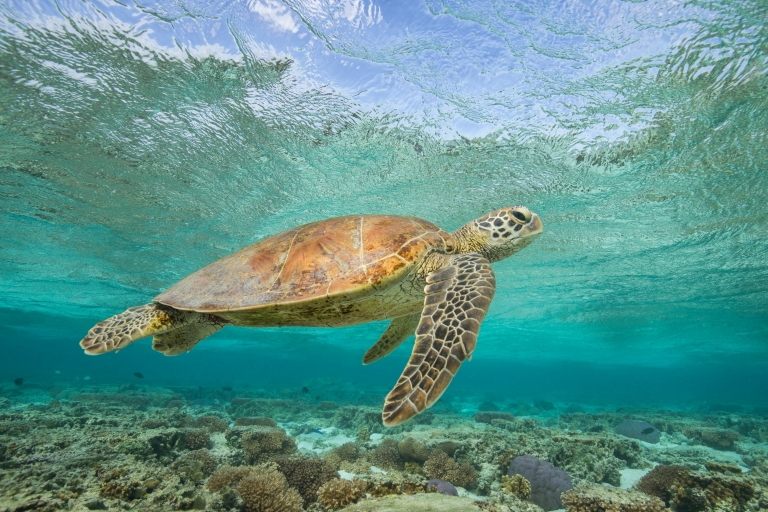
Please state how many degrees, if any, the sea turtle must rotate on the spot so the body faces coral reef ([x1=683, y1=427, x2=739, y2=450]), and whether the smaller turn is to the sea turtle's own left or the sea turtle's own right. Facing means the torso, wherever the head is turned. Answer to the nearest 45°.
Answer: approximately 45° to the sea turtle's own left

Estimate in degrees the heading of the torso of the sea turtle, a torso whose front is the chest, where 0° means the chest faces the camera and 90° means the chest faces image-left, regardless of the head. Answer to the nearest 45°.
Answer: approximately 270°

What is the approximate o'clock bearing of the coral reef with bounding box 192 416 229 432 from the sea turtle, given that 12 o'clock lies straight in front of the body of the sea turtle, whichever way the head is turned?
The coral reef is roughly at 8 o'clock from the sea turtle.

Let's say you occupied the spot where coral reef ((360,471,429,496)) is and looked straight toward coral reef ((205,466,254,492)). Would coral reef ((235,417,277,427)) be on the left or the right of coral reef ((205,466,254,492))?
right

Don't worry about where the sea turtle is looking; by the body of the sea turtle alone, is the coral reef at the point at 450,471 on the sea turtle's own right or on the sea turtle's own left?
on the sea turtle's own left

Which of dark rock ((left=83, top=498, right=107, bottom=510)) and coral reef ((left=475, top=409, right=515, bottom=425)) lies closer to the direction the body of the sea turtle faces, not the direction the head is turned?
the coral reef

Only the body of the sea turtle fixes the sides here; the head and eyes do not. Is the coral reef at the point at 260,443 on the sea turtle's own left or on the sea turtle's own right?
on the sea turtle's own left

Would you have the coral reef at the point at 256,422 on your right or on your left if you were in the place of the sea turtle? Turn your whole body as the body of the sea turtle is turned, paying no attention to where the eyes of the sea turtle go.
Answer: on your left
